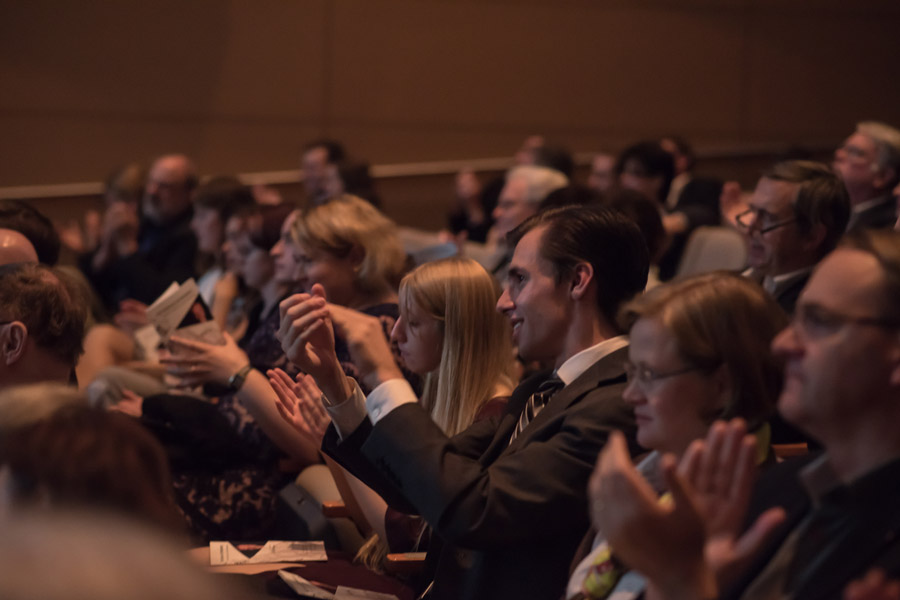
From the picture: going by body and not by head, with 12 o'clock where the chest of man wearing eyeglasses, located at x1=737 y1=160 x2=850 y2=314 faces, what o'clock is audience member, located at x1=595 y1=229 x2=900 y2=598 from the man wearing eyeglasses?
The audience member is roughly at 9 o'clock from the man wearing eyeglasses.

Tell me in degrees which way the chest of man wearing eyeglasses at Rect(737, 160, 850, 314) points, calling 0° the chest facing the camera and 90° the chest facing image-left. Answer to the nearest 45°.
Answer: approximately 90°

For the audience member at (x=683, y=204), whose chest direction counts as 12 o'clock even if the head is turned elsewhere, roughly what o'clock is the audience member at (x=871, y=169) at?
the audience member at (x=871, y=169) is roughly at 8 o'clock from the audience member at (x=683, y=204).

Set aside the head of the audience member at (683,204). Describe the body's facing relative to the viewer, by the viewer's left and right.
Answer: facing to the left of the viewer

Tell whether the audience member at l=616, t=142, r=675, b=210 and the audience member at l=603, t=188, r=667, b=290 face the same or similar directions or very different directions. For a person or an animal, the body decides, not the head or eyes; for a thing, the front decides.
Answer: same or similar directions

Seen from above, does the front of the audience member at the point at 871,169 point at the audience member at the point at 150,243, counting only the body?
yes

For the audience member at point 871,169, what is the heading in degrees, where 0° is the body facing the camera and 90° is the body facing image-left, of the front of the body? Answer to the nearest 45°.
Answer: approximately 90°

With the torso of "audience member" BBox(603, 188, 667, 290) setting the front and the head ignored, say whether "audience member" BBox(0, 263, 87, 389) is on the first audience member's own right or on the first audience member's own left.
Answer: on the first audience member's own left

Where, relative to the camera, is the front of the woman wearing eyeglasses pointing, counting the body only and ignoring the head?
to the viewer's left

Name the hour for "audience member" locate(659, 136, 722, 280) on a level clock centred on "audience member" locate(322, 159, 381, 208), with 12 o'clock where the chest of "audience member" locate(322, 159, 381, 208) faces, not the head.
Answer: "audience member" locate(659, 136, 722, 280) is roughly at 6 o'clock from "audience member" locate(322, 159, 381, 208).

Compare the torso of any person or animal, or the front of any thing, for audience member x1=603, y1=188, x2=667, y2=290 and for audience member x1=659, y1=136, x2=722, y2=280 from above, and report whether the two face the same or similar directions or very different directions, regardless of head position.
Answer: same or similar directions

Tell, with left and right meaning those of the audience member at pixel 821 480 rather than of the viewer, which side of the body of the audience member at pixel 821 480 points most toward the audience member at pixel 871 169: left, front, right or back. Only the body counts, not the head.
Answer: right

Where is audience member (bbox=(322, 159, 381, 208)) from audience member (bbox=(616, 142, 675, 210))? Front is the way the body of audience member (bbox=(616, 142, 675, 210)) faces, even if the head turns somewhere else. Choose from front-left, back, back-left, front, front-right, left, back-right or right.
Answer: front

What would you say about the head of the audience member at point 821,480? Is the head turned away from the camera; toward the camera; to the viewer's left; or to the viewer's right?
to the viewer's left

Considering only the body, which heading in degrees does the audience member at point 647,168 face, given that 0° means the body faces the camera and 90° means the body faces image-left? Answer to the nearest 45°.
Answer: approximately 90°

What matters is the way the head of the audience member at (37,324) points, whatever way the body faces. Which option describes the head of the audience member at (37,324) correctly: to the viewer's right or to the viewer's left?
to the viewer's left

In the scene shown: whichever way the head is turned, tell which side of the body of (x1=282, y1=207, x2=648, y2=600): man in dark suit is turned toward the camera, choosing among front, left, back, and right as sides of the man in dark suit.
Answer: left

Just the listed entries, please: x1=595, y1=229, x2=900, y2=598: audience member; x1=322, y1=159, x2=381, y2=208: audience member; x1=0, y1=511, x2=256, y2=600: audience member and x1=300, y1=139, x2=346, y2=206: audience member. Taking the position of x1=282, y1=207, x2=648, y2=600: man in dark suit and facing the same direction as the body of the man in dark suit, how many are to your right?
2
